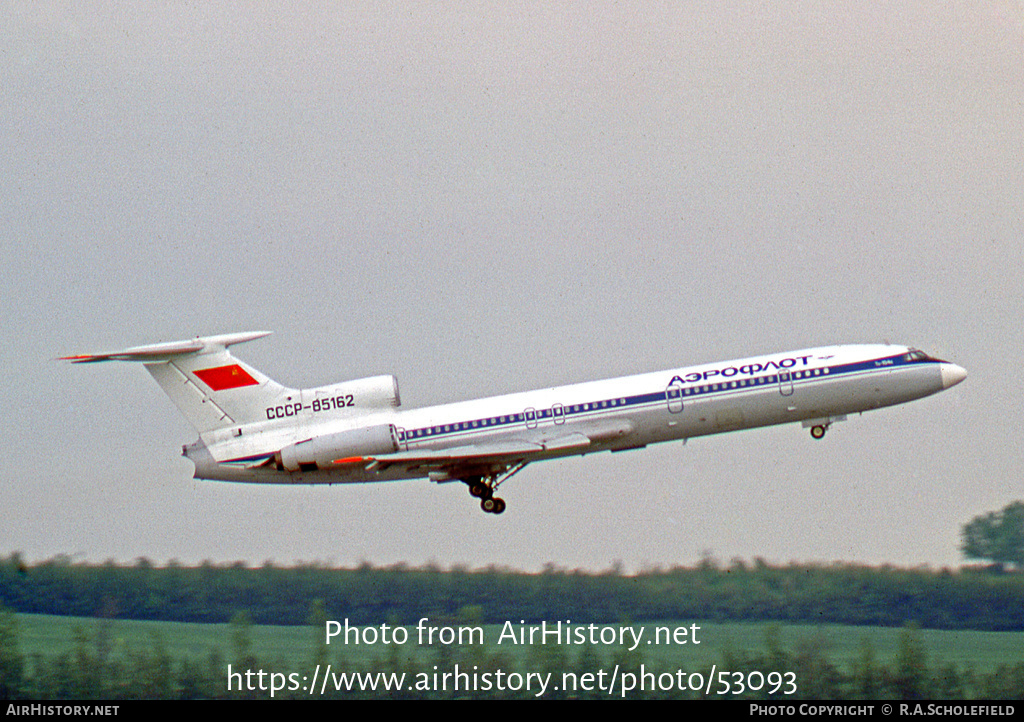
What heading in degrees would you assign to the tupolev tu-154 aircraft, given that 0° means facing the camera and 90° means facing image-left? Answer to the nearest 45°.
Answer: approximately 270°
